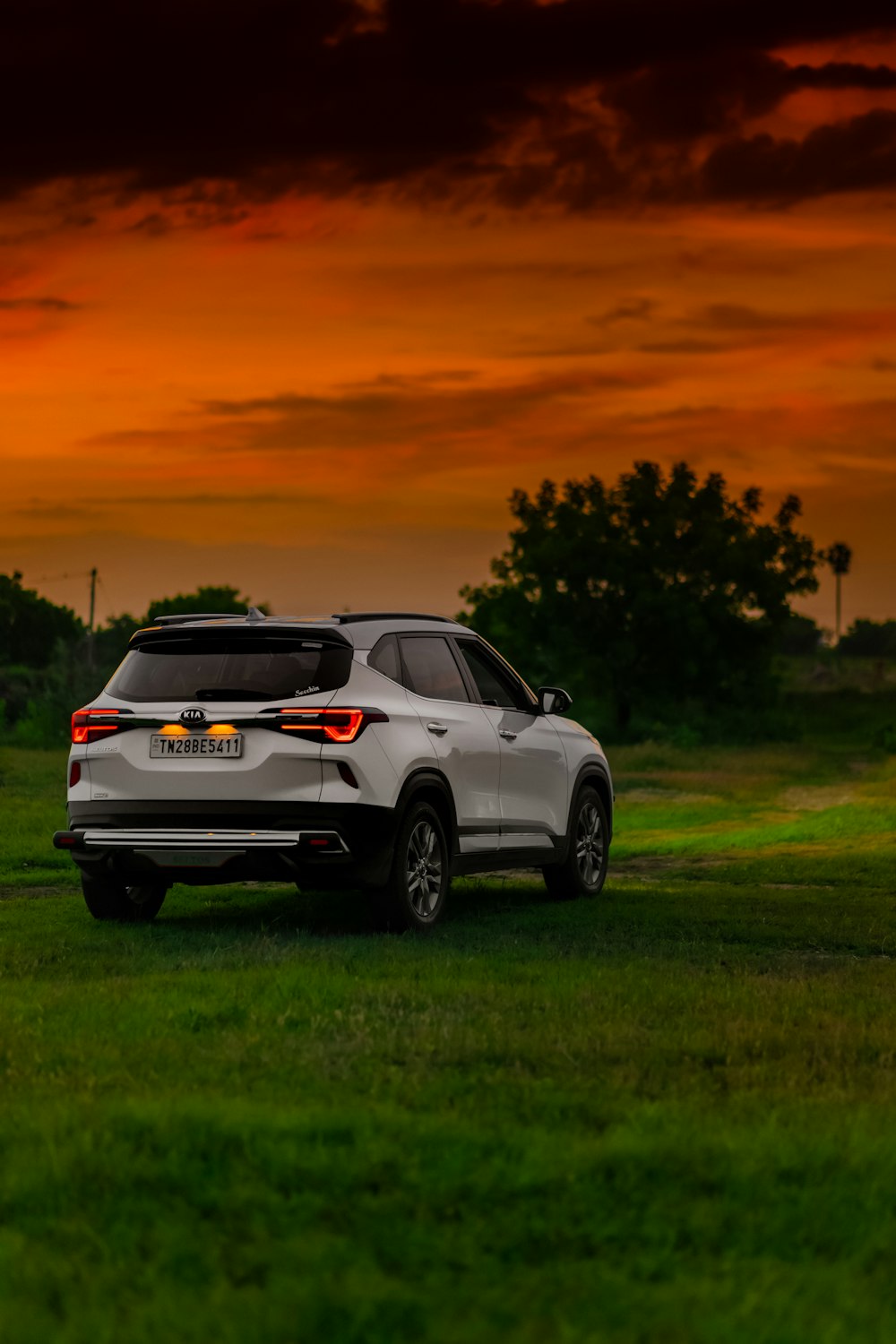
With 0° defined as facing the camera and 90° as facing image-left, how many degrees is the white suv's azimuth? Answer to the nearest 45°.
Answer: approximately 225°
